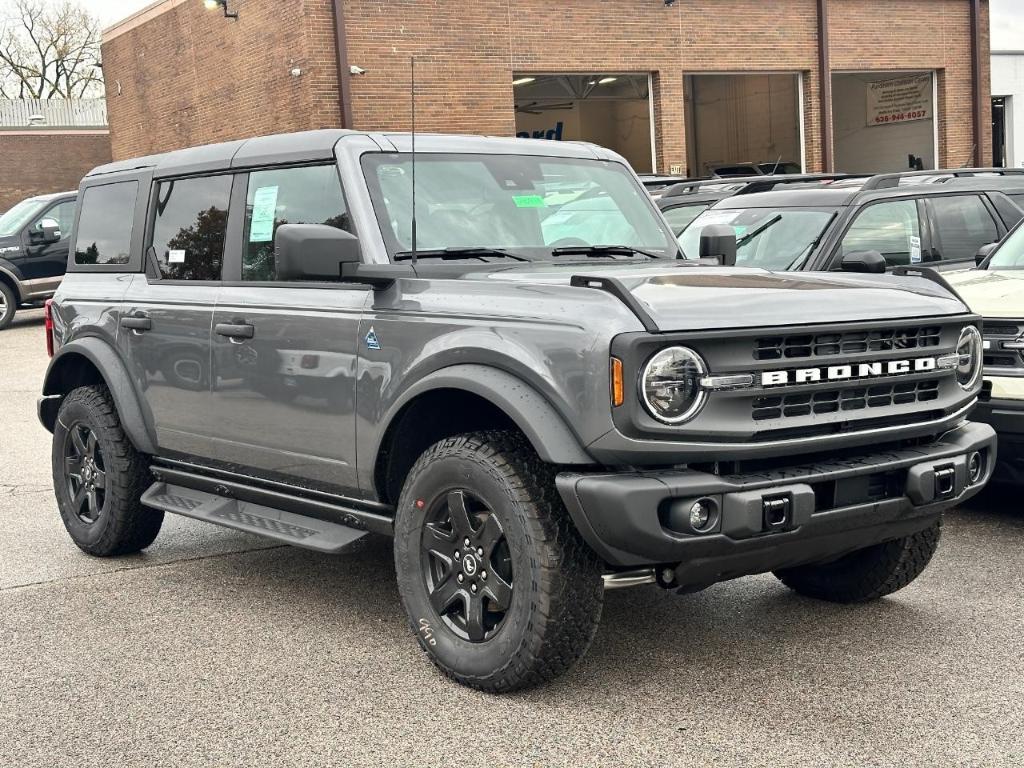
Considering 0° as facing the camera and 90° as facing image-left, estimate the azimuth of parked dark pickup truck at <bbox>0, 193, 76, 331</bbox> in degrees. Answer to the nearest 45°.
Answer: approximately 45°

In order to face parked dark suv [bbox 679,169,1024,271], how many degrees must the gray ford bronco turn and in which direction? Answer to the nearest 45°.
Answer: approximately 90° to its left

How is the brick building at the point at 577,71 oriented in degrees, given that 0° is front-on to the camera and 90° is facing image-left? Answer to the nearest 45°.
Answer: approximately 0°

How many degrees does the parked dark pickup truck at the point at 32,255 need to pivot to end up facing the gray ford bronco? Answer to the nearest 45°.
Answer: approximately 45° to its left

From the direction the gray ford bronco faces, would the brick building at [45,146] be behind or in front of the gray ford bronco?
behind

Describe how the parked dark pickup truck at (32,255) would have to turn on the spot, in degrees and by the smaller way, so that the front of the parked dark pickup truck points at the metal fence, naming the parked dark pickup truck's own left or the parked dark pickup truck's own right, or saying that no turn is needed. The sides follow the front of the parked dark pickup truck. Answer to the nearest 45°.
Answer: approximately 135° to the parked dark pickup truck's own right

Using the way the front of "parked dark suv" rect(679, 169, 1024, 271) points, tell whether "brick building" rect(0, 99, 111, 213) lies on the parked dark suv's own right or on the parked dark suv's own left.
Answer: on the parked dark suv's own right

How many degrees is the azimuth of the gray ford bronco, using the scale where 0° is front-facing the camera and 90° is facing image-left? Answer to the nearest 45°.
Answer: approximately 315°

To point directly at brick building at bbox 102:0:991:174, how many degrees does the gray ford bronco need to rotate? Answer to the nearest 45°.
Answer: approximately 135° to its left

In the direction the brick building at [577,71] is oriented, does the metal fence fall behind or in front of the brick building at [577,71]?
behind

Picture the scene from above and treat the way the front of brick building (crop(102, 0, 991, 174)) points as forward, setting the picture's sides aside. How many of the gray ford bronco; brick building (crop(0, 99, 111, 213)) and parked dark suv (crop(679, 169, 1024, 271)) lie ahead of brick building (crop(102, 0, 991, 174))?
2
